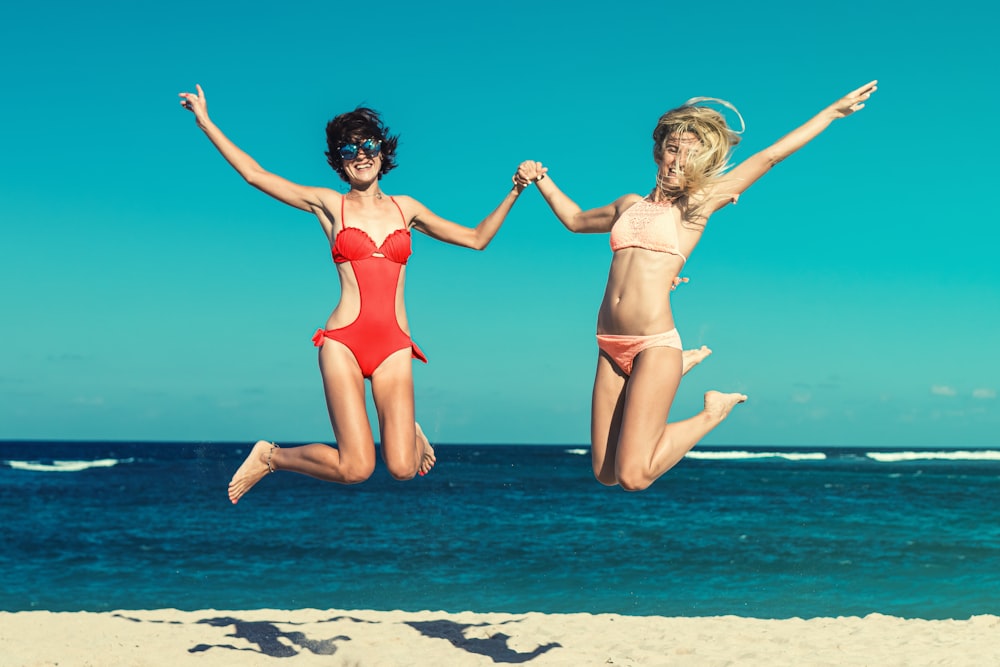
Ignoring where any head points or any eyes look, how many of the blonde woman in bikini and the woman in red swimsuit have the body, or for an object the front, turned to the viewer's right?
0

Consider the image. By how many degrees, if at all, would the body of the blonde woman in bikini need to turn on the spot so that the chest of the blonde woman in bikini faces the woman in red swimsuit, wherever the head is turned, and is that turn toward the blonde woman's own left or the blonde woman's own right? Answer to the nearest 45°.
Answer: approximately 45° to the blonde woman's own right

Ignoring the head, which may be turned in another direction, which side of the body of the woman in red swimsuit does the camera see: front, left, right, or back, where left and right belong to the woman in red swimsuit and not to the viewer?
front

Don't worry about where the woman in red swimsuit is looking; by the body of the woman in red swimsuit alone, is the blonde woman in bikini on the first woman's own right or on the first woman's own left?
on the first woman's own left

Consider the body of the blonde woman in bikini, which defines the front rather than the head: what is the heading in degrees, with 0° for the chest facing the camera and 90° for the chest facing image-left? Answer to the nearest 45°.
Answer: approximately 45°
